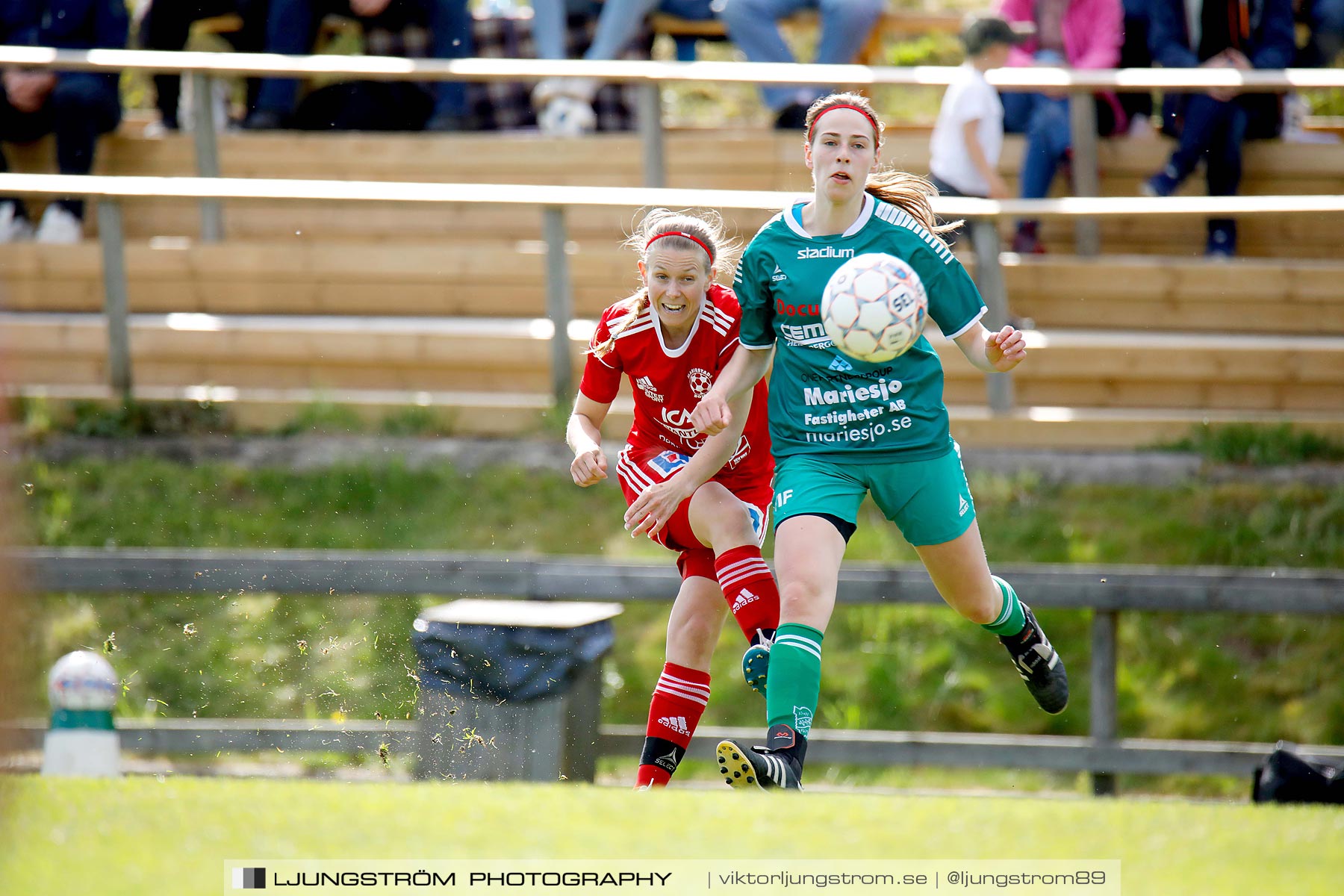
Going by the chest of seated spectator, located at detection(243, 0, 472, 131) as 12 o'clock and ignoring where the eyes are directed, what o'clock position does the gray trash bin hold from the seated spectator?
The gray trash bin is roughly at 12 o'clock from the seated spectator.

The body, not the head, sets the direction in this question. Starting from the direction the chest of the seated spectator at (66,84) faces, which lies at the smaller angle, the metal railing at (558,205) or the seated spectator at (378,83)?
the metal railing

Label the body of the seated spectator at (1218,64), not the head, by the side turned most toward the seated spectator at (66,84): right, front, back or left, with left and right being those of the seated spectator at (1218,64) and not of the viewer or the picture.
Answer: right

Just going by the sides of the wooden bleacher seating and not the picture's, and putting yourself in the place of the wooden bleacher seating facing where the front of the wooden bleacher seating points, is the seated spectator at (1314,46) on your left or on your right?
on your left

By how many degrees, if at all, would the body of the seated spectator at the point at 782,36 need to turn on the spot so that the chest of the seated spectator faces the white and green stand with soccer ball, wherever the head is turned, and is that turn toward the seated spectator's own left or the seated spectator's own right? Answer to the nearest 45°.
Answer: approximately 45° to the seated spectator's own right

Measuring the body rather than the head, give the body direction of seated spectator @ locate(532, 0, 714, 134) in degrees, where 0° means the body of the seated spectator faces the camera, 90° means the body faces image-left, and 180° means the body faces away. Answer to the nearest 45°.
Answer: approximately 0°

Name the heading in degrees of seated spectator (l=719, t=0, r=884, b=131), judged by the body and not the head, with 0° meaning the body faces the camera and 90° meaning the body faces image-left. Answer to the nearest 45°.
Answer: approximately 0°

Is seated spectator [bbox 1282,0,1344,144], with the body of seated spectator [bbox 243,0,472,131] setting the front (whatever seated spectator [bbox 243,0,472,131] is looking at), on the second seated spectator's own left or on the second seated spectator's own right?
on the second seated spectator's own left

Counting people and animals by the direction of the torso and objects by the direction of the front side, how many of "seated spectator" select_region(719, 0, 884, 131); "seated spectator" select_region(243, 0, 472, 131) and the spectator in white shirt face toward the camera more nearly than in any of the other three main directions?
2

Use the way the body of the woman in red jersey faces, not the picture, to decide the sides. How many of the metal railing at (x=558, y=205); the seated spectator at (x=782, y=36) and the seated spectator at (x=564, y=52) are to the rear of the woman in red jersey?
3

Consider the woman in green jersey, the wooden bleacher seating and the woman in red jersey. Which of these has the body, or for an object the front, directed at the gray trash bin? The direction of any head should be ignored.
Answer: the wooden bleacher seating
